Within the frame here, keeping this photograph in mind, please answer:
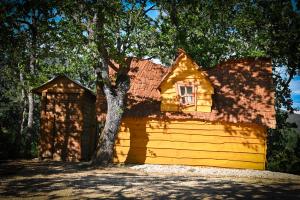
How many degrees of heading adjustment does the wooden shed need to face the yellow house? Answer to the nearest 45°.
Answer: approximately 90° to its left

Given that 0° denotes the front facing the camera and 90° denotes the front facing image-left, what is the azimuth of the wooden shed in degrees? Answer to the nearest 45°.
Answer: approximately 0°
